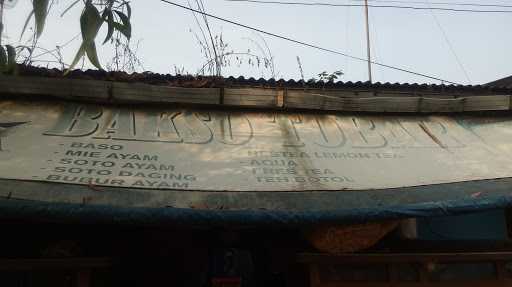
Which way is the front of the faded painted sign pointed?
toward the camera
